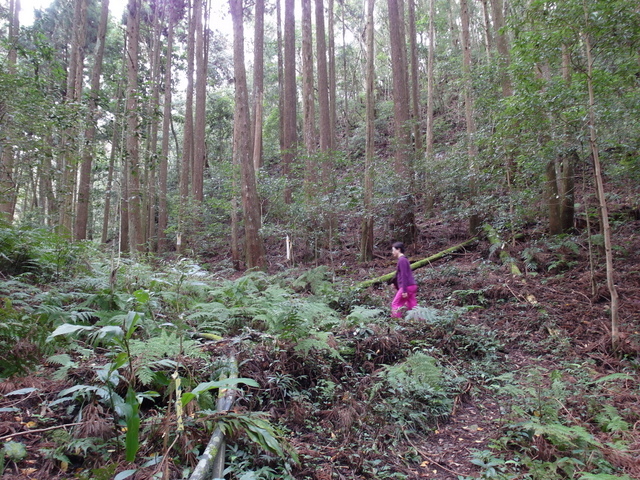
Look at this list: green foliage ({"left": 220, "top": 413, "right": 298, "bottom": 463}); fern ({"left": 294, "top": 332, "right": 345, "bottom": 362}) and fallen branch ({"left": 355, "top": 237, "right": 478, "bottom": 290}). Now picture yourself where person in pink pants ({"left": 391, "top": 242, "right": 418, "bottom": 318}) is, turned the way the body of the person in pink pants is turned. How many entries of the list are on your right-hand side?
1

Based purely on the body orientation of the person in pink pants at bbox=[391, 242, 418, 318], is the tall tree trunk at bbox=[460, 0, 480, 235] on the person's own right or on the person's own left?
on the person's own right

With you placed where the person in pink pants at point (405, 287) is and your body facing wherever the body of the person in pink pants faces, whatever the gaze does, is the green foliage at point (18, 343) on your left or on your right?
on your left

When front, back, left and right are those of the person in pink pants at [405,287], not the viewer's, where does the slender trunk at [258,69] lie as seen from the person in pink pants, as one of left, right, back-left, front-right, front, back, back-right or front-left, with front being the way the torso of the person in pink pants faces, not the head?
front-right

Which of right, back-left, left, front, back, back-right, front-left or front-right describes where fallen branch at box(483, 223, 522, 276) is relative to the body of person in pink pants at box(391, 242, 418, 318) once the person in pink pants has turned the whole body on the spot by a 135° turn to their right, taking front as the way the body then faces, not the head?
front

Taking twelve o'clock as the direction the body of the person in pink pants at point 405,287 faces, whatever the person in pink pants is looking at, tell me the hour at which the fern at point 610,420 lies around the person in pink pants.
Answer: The fern is roughly at 8 o'clock from the person in pink pants.

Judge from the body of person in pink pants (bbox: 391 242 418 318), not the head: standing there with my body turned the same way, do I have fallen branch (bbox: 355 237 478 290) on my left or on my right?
on my right

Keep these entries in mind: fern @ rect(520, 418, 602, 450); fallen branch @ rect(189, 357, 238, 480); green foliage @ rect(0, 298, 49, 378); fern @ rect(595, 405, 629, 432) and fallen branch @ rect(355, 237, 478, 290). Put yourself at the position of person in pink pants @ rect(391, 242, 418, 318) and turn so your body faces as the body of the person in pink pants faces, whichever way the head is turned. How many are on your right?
1

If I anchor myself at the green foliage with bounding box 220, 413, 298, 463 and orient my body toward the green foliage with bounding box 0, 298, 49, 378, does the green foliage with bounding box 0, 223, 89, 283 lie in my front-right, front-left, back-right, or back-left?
front-right

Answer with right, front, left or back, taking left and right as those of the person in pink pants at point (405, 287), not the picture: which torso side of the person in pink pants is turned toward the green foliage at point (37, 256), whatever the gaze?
front

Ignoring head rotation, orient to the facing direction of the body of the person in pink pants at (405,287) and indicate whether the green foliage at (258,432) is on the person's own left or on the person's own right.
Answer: on the person's own left

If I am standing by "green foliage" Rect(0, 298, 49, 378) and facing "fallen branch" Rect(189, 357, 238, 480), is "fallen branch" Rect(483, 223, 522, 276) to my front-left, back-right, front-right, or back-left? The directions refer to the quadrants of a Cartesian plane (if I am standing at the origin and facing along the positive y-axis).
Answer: front-left

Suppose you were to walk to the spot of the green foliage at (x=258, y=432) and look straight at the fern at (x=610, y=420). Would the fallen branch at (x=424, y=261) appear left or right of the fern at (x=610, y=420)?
left

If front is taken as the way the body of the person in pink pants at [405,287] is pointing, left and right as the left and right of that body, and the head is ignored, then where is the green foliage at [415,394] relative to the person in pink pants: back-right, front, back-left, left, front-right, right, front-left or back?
left

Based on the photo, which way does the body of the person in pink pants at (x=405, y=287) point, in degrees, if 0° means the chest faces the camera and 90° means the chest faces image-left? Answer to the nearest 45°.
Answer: approximately 90°

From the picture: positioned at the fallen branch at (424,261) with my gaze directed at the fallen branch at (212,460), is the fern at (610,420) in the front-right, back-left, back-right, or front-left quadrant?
front-left
